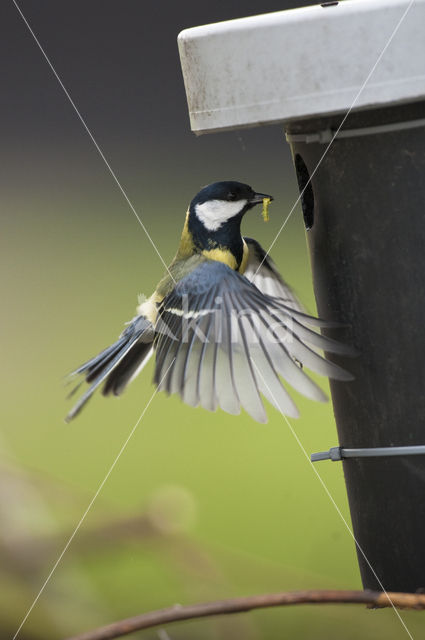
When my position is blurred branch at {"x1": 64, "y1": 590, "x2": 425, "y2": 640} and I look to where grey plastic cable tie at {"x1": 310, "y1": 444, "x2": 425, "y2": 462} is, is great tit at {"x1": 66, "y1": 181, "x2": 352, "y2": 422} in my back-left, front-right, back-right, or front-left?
front-left

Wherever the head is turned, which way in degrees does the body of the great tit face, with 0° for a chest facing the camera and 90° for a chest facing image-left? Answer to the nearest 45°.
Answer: approximately 270°

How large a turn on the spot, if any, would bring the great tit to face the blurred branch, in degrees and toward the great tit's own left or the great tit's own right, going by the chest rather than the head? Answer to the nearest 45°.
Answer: approximately 90° to the great tit's own right
